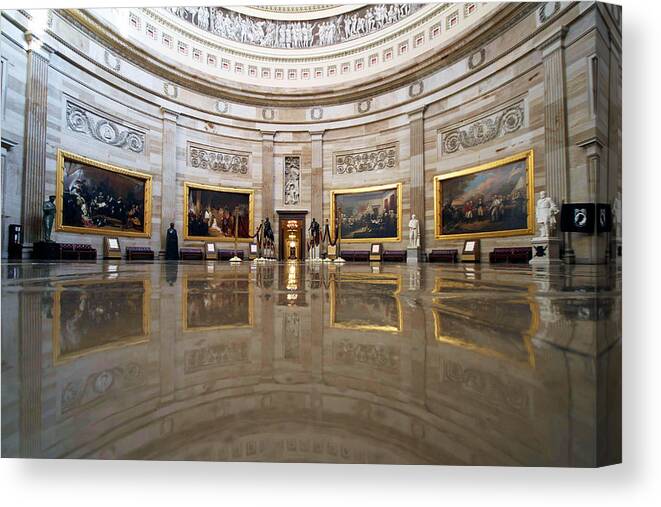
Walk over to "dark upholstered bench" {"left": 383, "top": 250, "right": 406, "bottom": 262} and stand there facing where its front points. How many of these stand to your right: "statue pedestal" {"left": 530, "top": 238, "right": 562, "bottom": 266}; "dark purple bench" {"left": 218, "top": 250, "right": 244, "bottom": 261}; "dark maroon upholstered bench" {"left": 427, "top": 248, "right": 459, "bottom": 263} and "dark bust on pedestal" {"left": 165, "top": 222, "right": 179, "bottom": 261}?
2

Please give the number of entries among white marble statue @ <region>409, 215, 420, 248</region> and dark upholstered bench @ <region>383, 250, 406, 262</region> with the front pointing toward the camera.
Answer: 2

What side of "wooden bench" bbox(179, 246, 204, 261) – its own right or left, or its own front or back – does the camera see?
front

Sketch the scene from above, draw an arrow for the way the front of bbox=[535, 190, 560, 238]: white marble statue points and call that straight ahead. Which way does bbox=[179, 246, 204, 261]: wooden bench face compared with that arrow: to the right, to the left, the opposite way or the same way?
to the left

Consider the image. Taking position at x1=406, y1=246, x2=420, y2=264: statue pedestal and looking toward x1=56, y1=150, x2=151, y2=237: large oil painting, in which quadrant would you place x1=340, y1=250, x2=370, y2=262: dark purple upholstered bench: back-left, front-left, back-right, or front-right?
front-right

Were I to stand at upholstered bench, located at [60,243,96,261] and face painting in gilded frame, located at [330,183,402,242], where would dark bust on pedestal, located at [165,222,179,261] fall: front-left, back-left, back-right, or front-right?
front-left

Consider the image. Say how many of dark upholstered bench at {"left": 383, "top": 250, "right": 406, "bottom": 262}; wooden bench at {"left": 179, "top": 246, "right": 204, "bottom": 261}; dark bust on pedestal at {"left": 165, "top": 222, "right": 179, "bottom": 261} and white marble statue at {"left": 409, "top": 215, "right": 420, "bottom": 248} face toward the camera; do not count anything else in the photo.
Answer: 4

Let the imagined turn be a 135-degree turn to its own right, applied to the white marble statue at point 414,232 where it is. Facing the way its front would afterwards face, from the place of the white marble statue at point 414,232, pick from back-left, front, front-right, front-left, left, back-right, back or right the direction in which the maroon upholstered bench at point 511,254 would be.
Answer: back

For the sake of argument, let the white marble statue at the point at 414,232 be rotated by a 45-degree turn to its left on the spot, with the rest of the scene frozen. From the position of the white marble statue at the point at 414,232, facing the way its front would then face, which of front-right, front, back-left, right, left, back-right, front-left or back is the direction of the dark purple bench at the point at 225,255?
back-right

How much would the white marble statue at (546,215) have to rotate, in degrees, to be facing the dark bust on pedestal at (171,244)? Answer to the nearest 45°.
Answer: approximately 45° to its right

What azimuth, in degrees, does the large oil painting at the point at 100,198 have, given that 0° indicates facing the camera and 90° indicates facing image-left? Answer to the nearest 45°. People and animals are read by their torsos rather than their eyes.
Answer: approximately 315°

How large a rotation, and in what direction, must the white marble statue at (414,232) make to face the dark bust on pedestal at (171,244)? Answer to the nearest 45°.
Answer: approximately 90° to its right

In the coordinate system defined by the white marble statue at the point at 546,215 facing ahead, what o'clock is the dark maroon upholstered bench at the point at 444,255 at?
The dark maroon upholstered bench is roughly at 3 o'clock from the white marble statue.

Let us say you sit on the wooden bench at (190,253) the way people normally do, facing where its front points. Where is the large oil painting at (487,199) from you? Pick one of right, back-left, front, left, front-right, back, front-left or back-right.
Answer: front-left

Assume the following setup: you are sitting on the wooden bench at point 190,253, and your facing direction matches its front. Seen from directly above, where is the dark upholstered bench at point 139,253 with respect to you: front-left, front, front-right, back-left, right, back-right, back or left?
front-right

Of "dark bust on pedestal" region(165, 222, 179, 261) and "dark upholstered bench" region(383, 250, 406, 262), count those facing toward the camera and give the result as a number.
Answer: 2
